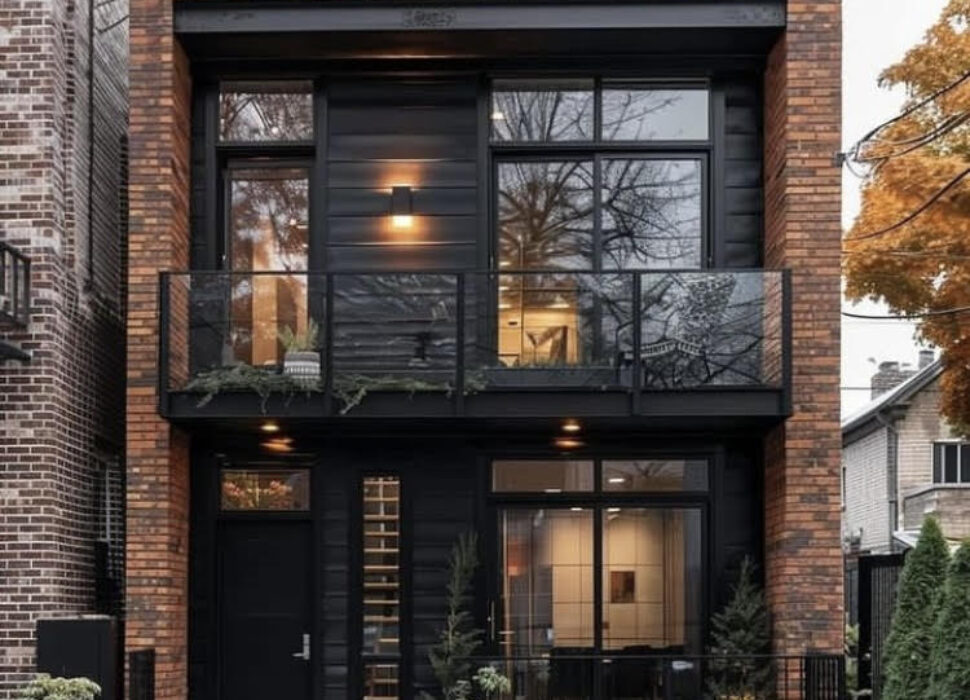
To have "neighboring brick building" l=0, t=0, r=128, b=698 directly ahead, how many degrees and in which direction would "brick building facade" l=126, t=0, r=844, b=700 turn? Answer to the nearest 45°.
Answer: approximately 90° to its right

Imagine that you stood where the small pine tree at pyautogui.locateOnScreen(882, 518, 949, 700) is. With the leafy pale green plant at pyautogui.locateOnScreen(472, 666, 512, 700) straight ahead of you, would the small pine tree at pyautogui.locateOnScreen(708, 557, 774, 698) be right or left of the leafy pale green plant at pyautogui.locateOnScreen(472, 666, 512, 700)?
right

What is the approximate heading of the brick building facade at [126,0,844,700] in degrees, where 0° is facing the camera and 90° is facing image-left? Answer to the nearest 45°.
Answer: approximately 0°
